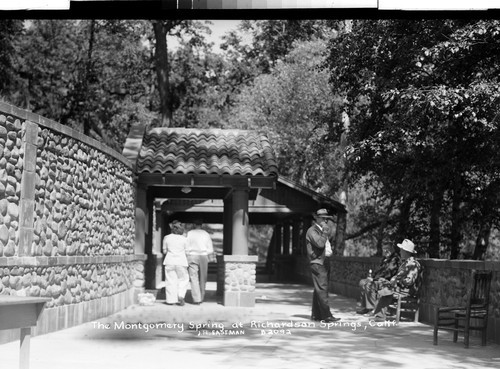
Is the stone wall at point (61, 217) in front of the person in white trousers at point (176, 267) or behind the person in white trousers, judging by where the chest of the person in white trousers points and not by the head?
behind

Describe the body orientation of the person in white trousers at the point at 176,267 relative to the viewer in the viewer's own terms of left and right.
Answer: facing away from the viewer

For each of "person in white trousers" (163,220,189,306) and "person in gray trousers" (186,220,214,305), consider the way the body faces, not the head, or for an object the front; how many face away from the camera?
2

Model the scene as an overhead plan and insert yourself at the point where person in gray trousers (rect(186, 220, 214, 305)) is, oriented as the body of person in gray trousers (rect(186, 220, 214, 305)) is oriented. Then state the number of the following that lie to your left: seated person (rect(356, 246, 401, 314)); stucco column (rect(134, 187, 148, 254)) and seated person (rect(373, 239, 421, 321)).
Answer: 1

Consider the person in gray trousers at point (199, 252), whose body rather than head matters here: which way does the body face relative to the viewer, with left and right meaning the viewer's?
facing away from the viewer

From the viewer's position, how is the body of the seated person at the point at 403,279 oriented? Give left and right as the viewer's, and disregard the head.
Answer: facing to the left of the viewer
